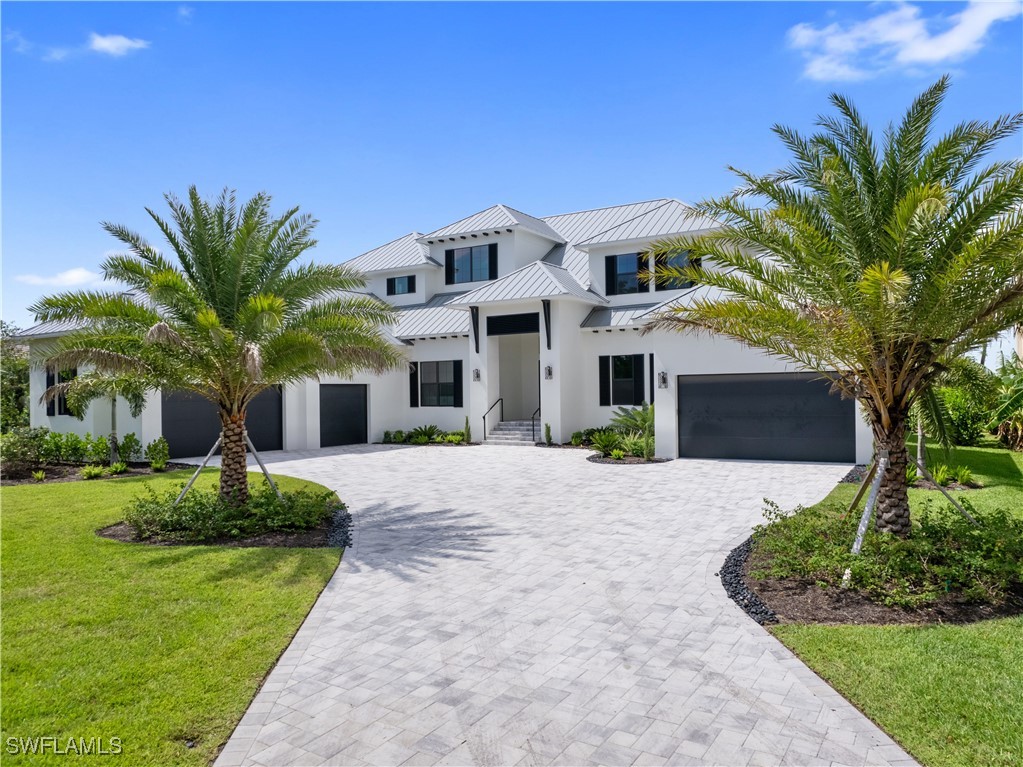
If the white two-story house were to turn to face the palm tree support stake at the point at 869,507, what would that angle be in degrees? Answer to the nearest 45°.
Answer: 0° — it already faces it

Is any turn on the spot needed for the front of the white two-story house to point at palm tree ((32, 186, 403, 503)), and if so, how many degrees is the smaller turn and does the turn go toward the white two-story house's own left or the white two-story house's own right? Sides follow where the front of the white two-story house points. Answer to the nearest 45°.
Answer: approximately 45° to the white two-story house's own right

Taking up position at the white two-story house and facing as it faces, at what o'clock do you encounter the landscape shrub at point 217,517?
The landscape shrub is roughly at 1 o'clock from the white two-story house.

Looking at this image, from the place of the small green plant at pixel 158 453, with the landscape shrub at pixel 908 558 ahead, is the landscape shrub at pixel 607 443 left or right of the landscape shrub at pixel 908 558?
left

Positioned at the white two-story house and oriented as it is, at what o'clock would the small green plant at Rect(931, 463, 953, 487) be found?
The small green plant is roughly at 11 o'clock from the white two-story house.

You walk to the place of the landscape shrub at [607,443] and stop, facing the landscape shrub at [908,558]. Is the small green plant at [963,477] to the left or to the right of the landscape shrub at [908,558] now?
left

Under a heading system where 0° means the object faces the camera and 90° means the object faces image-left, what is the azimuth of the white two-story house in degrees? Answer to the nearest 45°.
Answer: approximately 0°

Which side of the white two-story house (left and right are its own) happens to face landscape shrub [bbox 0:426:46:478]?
right
